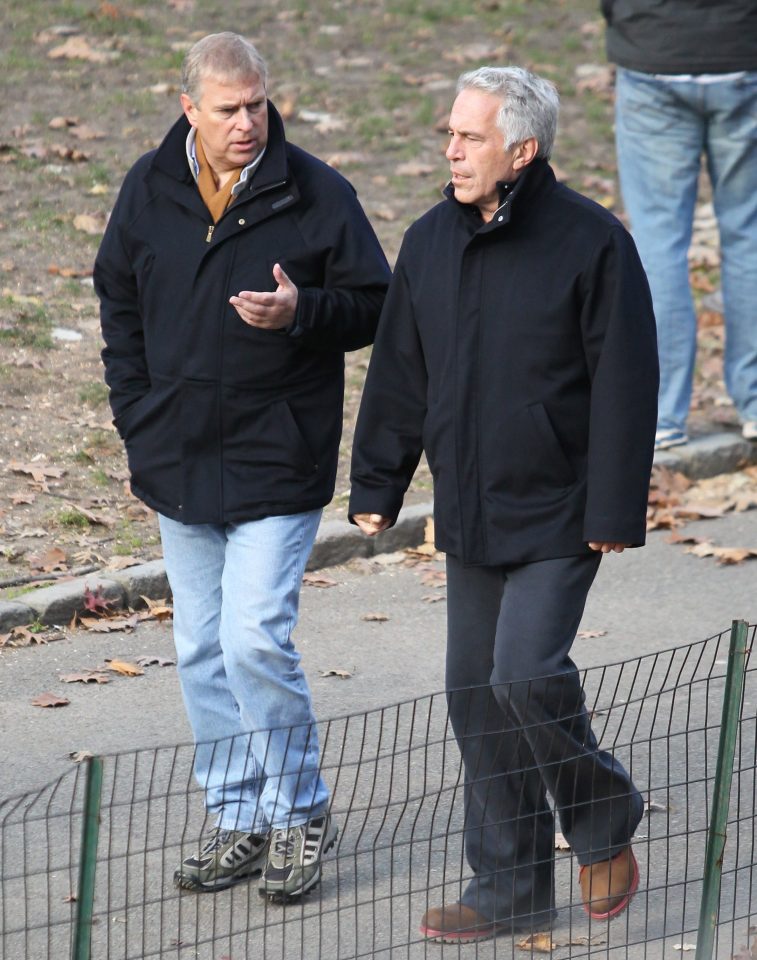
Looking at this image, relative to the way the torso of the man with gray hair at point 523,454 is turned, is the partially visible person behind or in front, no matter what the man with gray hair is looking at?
behind

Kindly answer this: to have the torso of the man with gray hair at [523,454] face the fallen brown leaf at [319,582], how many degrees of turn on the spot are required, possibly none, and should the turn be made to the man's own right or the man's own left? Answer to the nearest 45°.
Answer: approximately 135° to the man's own right

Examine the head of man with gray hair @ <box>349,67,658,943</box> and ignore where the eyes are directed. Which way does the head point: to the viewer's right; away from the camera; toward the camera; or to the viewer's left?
to the viewer's left

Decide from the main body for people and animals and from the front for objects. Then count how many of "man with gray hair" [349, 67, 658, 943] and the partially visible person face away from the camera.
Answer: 1

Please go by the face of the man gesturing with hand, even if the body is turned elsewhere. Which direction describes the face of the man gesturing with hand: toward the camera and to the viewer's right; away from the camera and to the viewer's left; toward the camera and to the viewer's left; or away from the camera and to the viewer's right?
toward the camera and to the viewer's right

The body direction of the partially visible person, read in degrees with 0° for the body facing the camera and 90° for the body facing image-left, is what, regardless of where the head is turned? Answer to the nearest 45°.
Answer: approximately 180°

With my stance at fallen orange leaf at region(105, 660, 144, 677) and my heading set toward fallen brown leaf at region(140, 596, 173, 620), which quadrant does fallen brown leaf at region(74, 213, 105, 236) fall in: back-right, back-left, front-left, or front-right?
front-left

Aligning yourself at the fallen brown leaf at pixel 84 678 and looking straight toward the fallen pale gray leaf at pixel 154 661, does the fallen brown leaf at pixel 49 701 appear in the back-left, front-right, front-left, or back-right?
back-right

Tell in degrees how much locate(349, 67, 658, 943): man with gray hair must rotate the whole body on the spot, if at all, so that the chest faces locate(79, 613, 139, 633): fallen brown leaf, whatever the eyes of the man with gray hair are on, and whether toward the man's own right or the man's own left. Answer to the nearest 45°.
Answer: approximately 90° to the man's own right

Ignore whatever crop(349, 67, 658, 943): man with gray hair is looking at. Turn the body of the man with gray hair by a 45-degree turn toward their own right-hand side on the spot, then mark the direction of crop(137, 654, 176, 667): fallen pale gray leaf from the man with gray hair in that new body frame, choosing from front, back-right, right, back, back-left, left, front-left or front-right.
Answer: front-right

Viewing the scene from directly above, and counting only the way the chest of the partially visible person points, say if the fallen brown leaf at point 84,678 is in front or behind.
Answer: behind

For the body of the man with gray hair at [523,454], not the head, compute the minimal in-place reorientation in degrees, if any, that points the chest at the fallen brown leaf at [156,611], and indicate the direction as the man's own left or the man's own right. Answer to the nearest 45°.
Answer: approximately 90° to the man's own right

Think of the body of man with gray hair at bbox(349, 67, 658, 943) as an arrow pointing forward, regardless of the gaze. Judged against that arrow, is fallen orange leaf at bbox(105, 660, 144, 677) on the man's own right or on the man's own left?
on the man's own right

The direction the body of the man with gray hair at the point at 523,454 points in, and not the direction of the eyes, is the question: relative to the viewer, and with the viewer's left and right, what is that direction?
facing the viewer and to the left of the viewer
